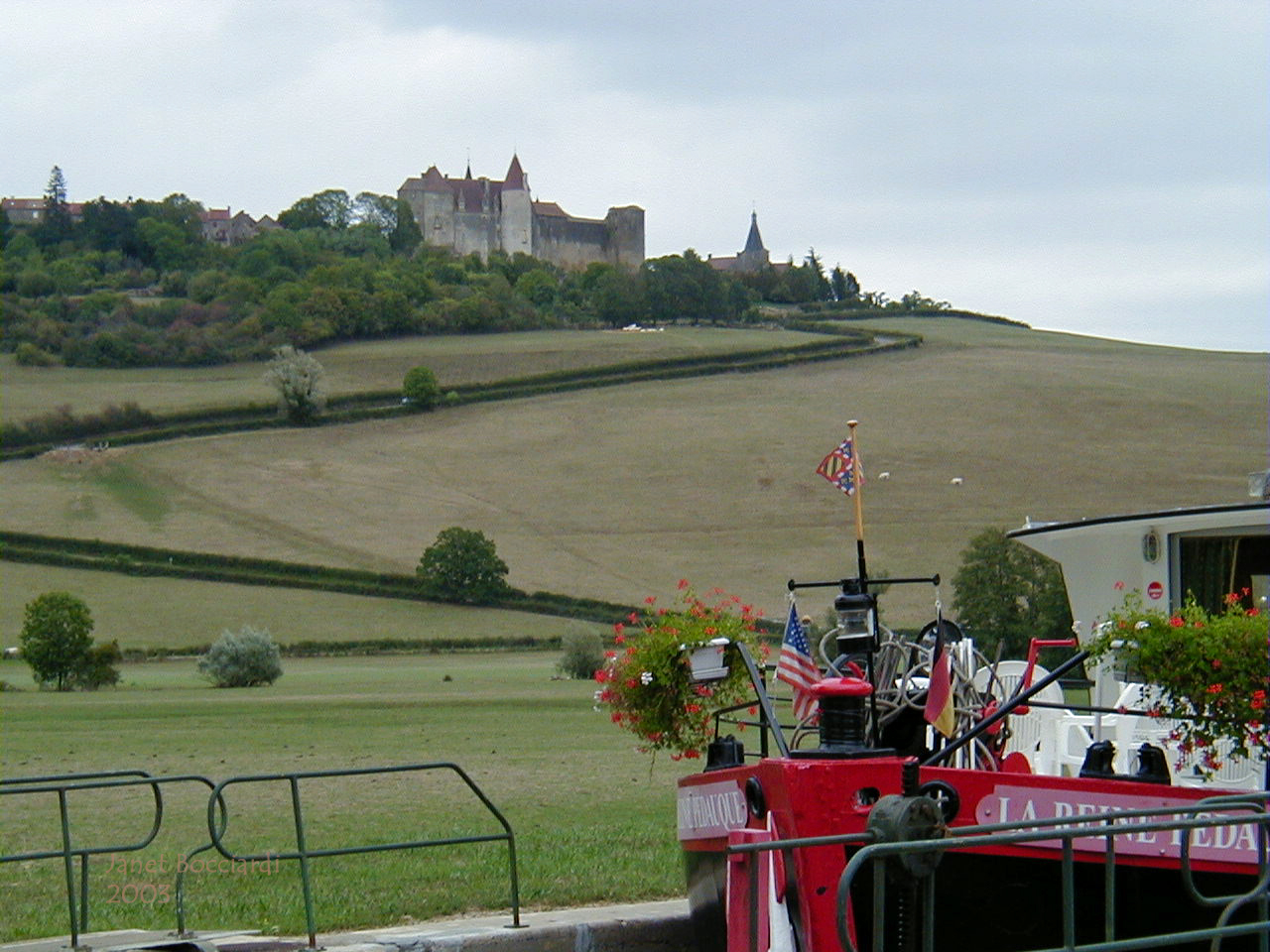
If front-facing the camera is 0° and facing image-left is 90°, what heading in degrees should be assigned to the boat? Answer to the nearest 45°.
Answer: approximately 45°
